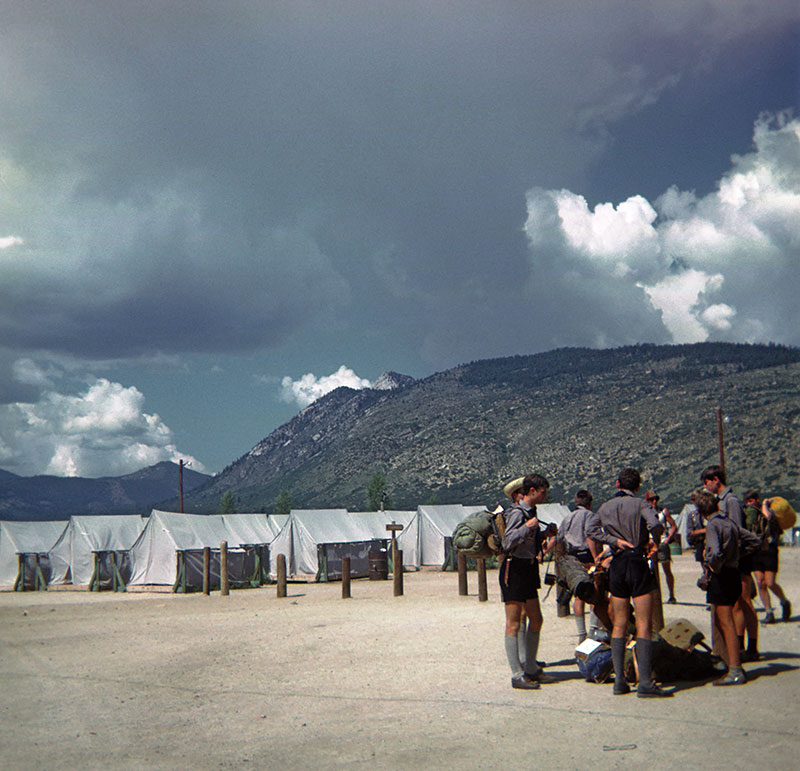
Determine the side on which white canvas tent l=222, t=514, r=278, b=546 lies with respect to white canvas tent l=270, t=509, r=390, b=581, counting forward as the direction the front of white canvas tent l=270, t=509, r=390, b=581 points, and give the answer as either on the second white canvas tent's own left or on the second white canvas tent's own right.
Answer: on the second white canvas tent's own right

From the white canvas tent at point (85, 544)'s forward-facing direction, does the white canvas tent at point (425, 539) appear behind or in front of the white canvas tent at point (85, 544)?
behind

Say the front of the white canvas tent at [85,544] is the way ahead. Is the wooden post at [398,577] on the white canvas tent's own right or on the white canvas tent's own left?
on the white canvas tent's own left

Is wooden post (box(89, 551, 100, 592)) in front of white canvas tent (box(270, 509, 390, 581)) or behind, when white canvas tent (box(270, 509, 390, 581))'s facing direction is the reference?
in front

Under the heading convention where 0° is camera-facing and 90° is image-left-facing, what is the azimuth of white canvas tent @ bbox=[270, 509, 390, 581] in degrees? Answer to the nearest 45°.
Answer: approximately 45°

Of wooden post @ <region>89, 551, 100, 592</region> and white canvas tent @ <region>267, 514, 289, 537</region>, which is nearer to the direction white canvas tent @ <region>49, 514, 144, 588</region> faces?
the wooden post

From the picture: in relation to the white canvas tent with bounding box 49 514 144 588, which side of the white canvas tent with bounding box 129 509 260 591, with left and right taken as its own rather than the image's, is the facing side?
right

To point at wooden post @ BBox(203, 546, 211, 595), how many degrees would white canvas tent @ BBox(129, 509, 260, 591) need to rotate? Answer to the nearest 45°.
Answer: approximately 45° to its left

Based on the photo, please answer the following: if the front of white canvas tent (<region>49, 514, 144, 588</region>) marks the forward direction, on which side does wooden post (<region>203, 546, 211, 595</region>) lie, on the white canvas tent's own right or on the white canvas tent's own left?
on the white canvas tent's own left
